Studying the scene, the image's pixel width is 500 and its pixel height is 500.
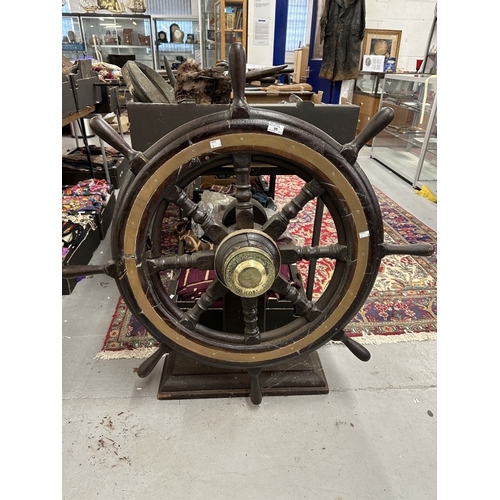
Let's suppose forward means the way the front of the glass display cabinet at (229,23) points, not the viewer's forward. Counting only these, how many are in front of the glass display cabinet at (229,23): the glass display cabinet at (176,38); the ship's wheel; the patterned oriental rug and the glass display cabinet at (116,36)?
2

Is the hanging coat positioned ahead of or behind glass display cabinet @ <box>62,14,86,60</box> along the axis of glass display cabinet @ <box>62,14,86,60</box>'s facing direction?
ahead

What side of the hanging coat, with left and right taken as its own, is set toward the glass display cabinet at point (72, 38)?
right

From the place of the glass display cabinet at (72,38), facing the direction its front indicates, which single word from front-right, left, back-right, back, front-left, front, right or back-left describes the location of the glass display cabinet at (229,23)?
front-left

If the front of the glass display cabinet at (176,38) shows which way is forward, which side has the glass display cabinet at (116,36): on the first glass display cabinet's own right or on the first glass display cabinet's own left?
on the first glass display cabinet's own right

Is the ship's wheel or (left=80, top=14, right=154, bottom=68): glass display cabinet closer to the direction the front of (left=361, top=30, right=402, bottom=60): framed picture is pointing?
the ship's wheel
